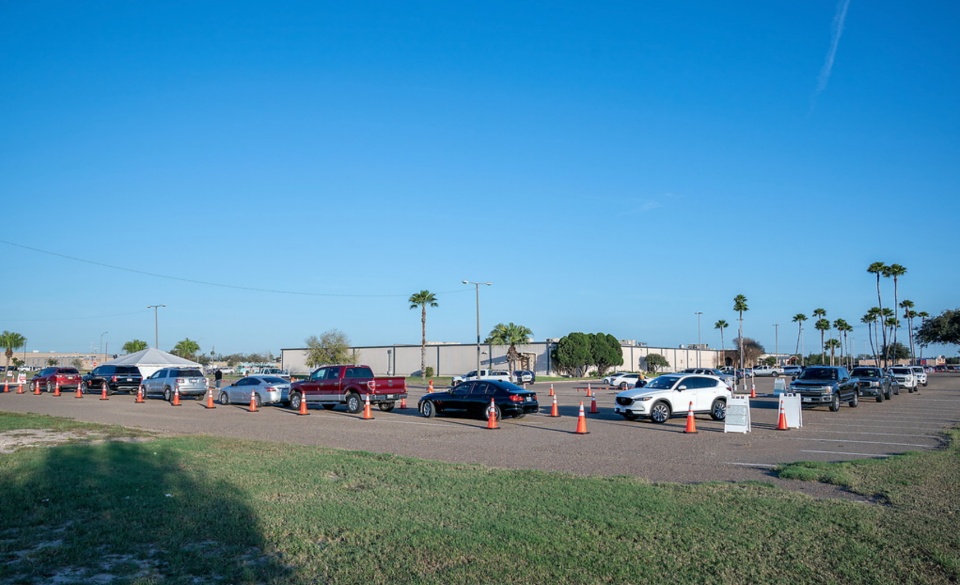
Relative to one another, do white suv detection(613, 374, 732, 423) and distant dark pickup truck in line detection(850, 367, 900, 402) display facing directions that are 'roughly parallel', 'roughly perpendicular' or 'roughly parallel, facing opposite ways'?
roughly parallel

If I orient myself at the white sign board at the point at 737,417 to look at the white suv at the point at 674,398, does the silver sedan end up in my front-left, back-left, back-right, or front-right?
front-left

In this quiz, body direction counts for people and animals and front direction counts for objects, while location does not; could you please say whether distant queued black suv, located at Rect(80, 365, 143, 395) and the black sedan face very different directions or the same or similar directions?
same or similar directions

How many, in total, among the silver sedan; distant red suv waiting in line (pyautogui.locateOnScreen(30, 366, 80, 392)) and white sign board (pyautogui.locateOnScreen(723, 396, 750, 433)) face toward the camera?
1

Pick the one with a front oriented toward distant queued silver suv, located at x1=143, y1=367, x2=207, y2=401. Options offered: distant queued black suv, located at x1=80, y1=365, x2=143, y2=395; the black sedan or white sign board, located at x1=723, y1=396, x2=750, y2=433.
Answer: the black sedan

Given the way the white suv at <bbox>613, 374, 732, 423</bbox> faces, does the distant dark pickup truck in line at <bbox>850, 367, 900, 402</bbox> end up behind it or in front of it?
behind

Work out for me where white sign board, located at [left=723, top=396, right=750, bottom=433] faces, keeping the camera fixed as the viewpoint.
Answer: facing the viewer

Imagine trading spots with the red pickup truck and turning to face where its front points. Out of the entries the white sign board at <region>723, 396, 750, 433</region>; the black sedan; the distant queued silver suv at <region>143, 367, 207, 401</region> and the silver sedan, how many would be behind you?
2

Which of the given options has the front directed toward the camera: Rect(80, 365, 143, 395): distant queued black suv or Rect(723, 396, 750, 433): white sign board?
the white sign board

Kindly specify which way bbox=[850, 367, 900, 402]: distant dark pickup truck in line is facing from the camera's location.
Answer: facing the viewer and to the left of the viewer

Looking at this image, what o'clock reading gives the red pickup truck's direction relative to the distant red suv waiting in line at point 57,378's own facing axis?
The red pickup truck is roughly at 7 o'clock from the distant red suv waiting in line.

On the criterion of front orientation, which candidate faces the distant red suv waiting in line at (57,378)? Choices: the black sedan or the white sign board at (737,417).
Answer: the black sedan

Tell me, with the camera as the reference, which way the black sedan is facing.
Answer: facing away from the viewer and to the left of the viewer

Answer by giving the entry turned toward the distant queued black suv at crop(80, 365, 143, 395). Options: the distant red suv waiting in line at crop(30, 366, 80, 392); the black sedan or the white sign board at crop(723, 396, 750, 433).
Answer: the black sedan

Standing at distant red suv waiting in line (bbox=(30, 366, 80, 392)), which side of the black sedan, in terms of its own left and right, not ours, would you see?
front

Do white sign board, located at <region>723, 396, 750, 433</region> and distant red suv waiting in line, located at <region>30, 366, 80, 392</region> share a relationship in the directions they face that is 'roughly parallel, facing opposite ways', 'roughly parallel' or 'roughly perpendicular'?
roughly perpendicular
